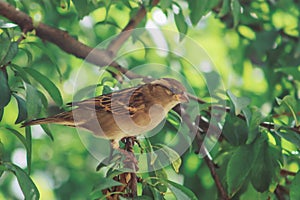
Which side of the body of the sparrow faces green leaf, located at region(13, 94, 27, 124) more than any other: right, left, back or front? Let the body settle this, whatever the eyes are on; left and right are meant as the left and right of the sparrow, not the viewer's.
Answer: back

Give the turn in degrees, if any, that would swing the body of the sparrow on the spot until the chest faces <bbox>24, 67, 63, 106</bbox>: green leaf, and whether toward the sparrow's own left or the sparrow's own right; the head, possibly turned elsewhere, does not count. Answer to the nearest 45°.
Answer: approximately 180°

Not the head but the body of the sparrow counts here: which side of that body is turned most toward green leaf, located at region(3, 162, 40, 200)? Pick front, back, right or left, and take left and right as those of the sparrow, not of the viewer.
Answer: back

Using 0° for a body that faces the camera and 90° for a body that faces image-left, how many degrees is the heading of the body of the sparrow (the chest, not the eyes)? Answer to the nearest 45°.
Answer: approximately 270°

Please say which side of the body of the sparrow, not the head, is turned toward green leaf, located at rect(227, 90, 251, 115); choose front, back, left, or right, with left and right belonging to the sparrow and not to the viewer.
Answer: front

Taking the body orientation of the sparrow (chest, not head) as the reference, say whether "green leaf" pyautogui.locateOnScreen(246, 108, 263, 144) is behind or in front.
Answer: in front

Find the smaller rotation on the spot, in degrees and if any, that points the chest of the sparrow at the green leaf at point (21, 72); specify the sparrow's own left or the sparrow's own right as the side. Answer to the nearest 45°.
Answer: approximately 180°
